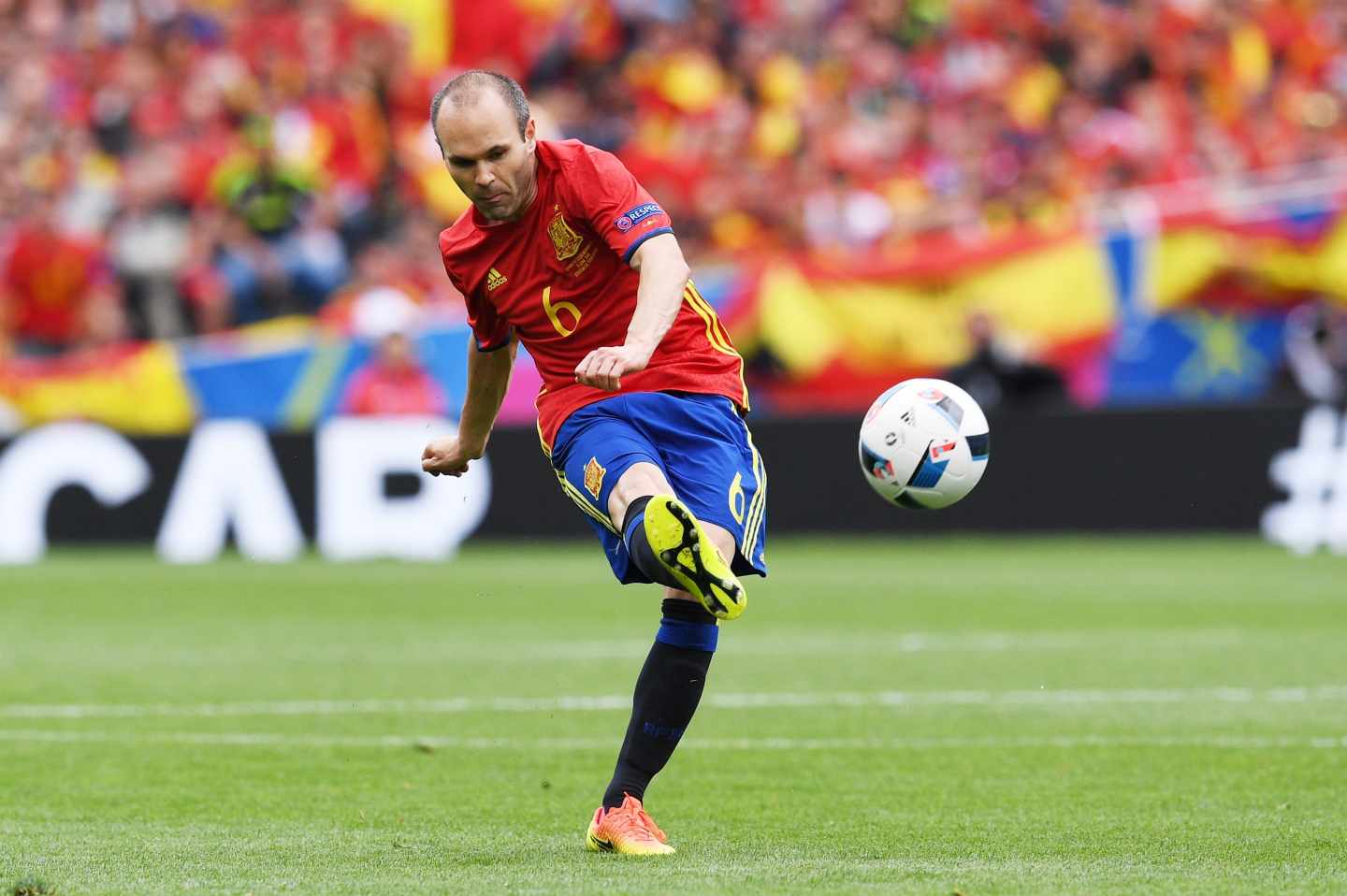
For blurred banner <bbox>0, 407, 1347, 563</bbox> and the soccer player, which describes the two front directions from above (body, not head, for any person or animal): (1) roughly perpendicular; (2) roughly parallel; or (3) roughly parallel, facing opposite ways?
roughly parallel

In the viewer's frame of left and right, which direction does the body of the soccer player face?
facing the viewer

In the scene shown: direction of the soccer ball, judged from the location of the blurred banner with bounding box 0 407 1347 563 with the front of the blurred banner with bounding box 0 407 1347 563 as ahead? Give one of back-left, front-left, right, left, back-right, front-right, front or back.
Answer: front

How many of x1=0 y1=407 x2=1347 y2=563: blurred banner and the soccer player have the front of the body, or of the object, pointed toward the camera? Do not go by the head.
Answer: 2

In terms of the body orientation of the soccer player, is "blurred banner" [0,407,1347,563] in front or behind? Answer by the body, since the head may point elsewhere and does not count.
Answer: behind

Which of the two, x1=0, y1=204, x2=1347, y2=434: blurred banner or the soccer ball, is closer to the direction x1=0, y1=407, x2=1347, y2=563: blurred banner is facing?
the soccer ball

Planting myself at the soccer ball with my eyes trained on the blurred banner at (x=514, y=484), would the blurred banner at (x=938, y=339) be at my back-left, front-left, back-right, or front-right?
front-right

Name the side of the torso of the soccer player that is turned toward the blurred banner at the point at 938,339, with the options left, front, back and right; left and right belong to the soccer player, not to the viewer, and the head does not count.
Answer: back

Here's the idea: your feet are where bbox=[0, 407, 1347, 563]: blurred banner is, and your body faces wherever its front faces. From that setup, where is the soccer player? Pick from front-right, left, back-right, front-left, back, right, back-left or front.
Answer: front

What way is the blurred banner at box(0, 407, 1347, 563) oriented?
toward the camera
